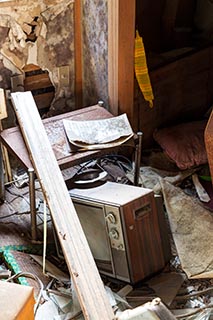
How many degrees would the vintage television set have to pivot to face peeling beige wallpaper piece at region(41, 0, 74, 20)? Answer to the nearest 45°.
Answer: approximately 135° to its right

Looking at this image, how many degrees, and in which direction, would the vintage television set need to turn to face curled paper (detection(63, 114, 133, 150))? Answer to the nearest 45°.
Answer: approximately 135° to its right

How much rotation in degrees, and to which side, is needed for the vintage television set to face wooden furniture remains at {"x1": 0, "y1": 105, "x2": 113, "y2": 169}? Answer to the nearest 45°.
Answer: approximately 90° to its right

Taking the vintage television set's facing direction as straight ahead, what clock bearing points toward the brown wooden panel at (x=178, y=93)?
The brown wooden panel is roughly at 5 o'clock from the vintage television set.

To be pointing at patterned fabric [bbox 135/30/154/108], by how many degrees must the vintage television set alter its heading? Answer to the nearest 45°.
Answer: approximately 135° to its right

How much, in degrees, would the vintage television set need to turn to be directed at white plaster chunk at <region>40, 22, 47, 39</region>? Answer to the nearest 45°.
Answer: approximately 90° to its right

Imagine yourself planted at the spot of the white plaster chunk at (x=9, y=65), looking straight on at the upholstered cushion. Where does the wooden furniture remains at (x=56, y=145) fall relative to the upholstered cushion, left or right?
right

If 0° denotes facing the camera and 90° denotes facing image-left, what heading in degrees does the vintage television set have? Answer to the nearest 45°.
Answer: approximately 45°

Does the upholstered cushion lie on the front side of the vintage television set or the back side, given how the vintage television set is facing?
on the back side

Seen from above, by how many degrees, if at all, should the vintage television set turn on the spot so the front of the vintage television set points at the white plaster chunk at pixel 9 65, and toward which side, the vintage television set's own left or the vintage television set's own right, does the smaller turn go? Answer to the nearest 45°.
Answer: approximately 90° to the vintage television set's own right

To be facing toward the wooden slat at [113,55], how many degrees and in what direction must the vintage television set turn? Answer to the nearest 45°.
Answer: approximately 135° to its right
